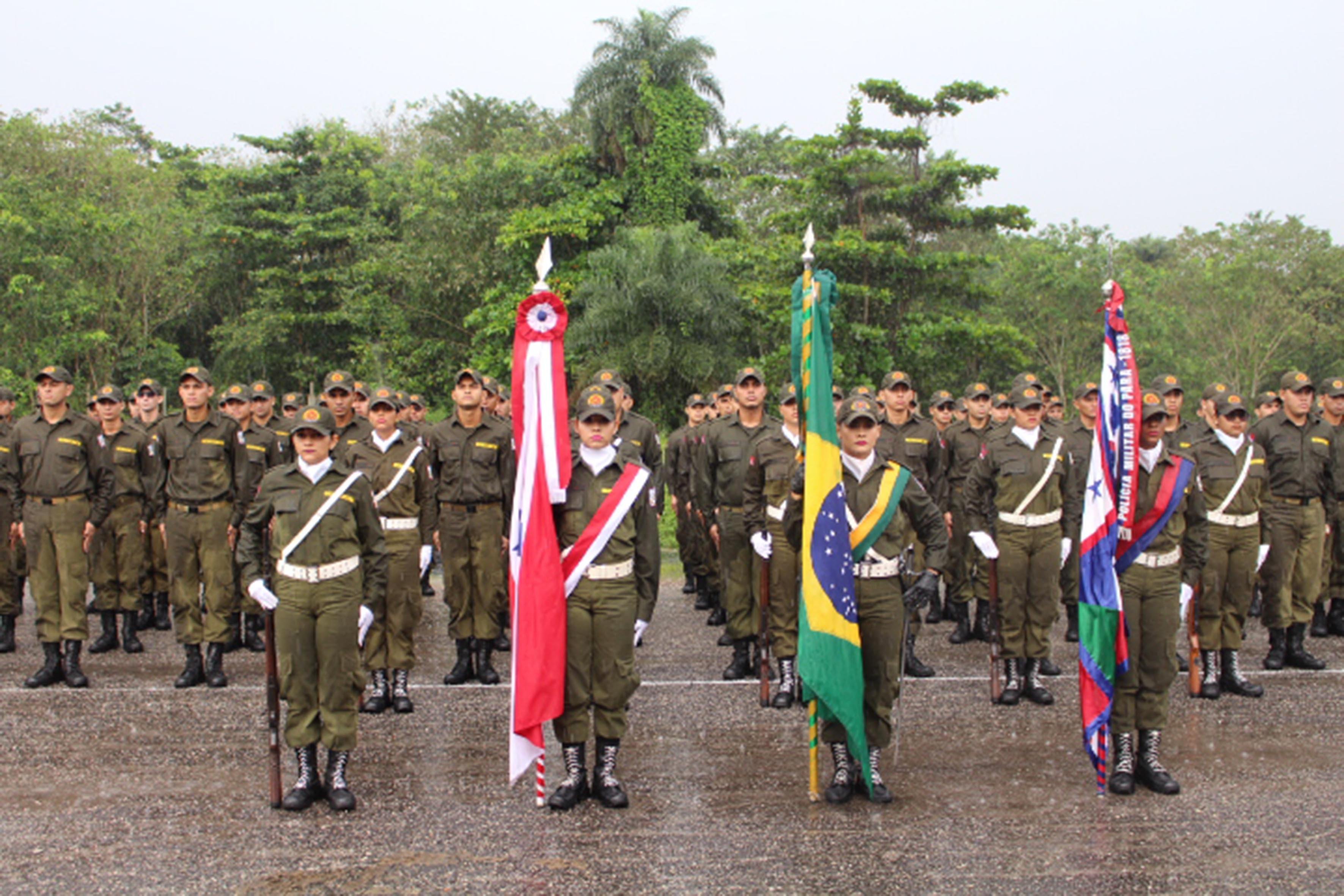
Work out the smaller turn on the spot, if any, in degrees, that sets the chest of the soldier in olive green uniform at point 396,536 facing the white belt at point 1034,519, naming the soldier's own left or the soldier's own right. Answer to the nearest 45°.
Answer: approximately 90° to the soldier's own left

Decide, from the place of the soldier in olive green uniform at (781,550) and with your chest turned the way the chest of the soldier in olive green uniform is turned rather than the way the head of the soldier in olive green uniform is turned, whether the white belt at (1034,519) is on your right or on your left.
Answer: on your left

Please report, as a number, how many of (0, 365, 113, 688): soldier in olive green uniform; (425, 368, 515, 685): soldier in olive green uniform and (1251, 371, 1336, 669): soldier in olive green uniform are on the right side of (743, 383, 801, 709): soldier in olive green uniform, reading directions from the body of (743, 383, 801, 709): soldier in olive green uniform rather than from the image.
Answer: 2

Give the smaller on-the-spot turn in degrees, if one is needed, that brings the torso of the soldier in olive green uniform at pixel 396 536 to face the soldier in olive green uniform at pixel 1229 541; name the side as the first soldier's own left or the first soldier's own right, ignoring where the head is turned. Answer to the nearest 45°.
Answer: approximately 90° to the first soldier's own left

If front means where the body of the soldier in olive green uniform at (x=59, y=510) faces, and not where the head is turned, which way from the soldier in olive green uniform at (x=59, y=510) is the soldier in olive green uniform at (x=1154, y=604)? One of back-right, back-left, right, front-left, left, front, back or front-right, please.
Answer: front-left

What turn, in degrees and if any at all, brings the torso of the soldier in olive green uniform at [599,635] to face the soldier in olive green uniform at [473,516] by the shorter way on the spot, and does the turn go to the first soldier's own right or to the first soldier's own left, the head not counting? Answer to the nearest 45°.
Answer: approximately 180°
